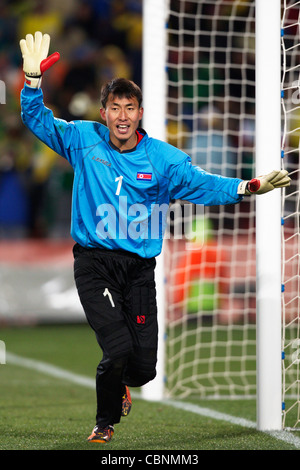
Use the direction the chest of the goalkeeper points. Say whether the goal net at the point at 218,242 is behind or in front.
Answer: behind

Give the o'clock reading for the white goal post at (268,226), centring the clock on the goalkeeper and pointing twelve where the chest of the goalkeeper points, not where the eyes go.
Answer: The white goal post is roughly at 8 o'clock from the goalkeeper.

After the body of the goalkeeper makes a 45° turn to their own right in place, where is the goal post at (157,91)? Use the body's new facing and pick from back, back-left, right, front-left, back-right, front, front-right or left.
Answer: back-right

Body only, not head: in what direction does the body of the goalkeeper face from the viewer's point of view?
toward the camera
